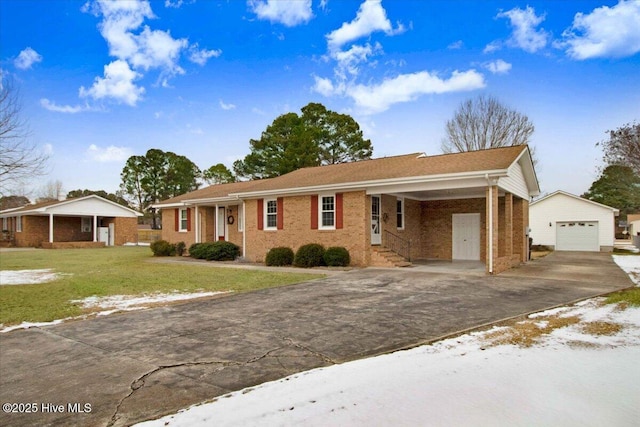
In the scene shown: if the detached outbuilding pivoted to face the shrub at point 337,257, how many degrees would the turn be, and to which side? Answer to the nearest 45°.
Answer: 0° — it already faces it

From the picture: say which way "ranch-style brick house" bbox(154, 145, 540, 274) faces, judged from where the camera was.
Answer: facing the viewer and to the left of the viewer

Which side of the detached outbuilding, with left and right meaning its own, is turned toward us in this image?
front

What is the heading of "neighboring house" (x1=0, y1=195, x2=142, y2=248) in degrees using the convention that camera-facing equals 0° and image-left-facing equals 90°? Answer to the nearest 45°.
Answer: approximately 45°
